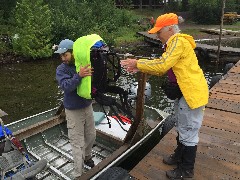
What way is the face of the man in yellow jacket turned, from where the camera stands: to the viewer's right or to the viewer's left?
to the viewer's left

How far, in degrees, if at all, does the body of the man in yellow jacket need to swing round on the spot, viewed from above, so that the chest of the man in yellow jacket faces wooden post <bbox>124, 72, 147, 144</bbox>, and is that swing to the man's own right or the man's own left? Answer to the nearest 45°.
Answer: approximately 45° to the man's own right

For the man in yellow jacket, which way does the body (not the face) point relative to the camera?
to the viewer's left

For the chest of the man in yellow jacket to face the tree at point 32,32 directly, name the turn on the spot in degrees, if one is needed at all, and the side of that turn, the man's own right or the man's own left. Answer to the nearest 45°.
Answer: approximately 45° to the man's own right
